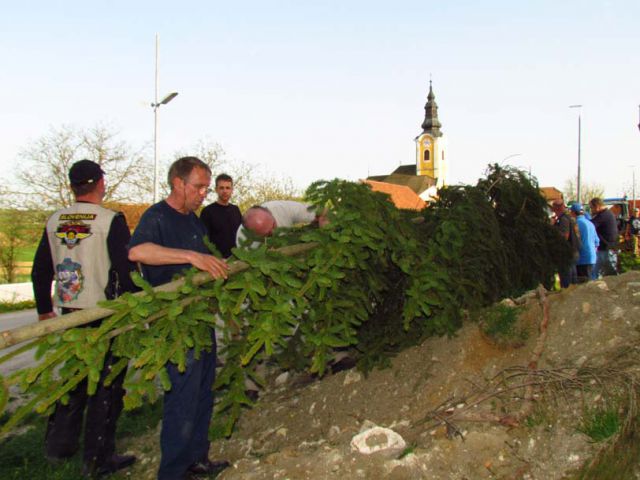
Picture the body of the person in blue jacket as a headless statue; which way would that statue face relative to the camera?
to the viewer's left

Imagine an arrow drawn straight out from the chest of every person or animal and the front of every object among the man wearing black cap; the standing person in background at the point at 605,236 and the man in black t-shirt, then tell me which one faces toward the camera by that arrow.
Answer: the man in black t-shirt

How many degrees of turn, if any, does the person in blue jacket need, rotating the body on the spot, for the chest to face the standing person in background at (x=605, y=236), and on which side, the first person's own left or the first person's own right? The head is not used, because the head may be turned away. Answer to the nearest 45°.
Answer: approximately 90° to the first person's own right

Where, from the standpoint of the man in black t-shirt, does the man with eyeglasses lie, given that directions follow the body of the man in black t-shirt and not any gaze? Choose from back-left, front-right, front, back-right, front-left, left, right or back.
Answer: front

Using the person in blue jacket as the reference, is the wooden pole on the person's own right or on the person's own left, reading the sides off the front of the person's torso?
on the person's own left

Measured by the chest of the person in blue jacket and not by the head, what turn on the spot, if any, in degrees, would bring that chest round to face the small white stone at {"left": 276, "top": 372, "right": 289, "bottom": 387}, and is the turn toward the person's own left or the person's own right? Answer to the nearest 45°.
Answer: approximately 135° to the person's own left

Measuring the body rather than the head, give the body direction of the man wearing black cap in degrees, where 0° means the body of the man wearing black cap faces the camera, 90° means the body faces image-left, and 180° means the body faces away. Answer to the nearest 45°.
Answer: approximately 225°

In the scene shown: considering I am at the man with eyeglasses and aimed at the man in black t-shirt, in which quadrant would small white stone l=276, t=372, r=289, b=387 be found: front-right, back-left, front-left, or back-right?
front-right

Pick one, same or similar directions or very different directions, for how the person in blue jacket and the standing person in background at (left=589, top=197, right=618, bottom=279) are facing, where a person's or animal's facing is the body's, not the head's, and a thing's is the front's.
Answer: same or similar directions

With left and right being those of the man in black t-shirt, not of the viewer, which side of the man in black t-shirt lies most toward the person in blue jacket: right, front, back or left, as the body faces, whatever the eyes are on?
left

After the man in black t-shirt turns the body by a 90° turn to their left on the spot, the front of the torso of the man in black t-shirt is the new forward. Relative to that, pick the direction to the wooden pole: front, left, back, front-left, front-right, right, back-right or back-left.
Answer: right

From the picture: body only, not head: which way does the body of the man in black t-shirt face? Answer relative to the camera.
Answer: toward the camera
